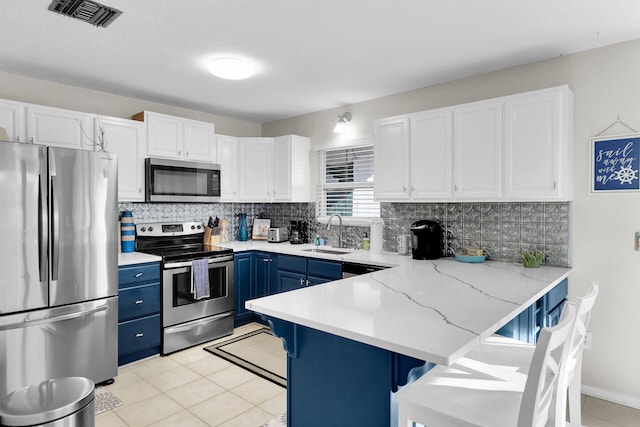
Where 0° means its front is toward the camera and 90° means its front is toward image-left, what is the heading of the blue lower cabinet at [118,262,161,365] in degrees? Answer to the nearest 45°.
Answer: approximately 315°

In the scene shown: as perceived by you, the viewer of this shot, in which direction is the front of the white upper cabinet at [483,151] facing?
facing the viewer and to the left of the viewer

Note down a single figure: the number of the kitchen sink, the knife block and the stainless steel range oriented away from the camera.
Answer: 0

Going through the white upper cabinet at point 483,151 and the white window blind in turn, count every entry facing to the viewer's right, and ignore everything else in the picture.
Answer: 0

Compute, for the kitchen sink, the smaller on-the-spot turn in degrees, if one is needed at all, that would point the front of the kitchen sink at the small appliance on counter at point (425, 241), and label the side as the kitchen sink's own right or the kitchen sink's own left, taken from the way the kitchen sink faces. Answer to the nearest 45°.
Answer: approximately 90° to the kitchen sink's own left

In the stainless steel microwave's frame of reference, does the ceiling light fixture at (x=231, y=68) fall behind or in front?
in front

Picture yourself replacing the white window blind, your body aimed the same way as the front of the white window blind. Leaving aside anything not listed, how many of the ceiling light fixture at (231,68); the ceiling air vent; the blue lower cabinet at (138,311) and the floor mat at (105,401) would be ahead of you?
4

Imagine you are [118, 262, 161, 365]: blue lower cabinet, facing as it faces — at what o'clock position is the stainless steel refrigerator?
The stainless steel refrigerator is roughly at 3 o'clock from the blue lower cabinet.

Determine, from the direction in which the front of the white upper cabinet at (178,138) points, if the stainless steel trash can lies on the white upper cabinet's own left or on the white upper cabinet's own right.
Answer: on the white upper cabinet's own right

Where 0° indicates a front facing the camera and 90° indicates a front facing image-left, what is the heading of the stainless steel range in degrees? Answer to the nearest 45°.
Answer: approximately 315°

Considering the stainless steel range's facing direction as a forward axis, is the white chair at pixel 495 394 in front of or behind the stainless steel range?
in front
